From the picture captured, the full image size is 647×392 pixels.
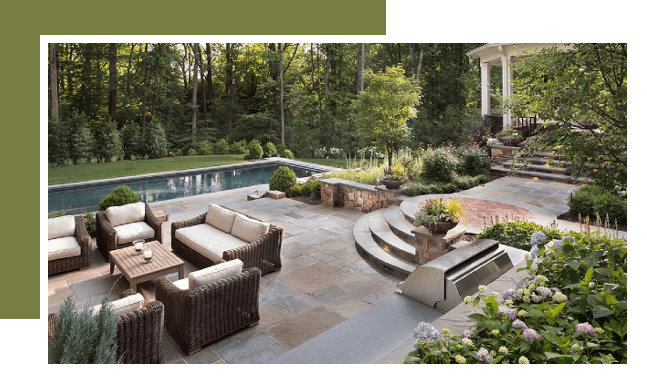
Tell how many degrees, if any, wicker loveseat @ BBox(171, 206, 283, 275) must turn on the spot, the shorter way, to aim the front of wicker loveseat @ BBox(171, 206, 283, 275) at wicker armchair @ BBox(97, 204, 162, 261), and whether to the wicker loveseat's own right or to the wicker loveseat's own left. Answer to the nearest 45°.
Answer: approximately 90° to the wicker loveseat's own right

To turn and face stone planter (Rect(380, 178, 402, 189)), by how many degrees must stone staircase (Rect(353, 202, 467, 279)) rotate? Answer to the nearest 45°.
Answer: approximately 135° to its right

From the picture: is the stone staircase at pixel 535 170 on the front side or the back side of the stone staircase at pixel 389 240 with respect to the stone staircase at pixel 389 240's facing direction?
on the back side

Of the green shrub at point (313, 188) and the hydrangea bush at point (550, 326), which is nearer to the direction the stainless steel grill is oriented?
the hydrangea bush

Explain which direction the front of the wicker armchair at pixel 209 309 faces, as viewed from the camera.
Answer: facing away from the viewer and to the left of the viewer
